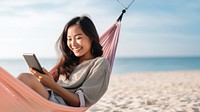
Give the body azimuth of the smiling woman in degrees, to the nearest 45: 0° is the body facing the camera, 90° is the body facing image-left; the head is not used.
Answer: approximately 45°
